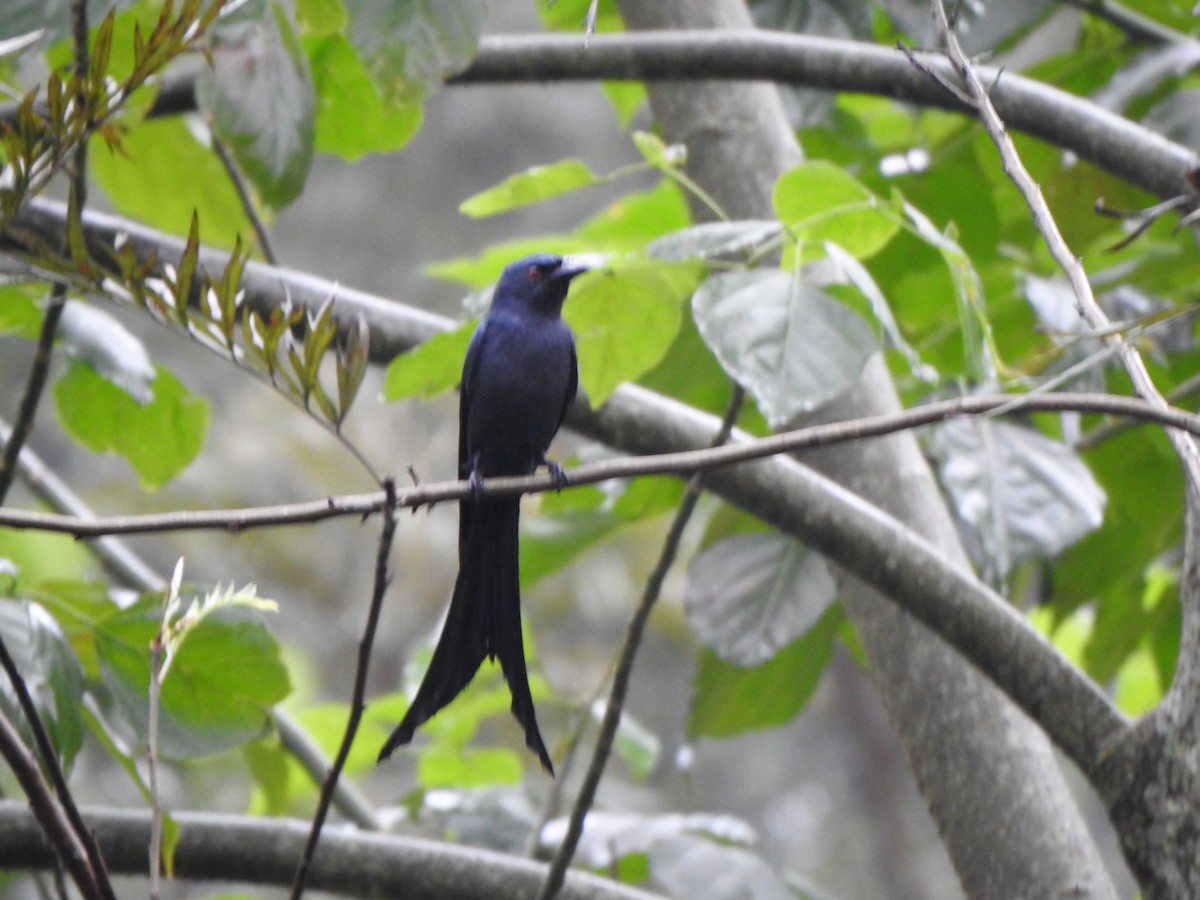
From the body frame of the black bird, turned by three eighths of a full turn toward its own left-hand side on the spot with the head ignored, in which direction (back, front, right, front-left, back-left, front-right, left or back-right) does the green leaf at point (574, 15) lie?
front

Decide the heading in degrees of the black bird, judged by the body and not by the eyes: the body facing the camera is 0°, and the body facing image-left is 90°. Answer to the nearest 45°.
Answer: approximately 315°

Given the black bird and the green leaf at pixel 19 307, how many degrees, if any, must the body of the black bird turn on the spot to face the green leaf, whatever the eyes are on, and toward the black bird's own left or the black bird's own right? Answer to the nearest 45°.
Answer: approximately 90° to the black bird's own right

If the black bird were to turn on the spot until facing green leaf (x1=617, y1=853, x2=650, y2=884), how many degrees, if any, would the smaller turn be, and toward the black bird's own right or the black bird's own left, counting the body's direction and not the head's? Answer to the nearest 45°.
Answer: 0° — it already faces it

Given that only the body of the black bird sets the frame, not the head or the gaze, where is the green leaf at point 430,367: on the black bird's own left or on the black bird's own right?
on the black bird's own right

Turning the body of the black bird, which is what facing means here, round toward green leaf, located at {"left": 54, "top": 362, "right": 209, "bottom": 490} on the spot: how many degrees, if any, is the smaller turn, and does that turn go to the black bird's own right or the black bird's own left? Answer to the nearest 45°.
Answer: approximately 90° to the black bird's own right

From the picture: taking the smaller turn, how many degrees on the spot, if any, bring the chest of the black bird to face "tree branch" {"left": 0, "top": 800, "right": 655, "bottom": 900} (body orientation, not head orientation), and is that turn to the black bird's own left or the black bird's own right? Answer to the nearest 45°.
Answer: approximately 45° to the black bird's own right
